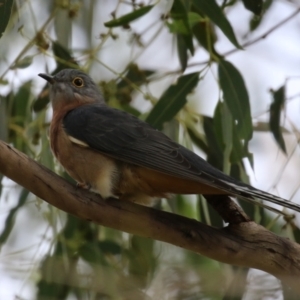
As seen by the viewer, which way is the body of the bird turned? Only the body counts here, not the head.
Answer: to the viewer's left

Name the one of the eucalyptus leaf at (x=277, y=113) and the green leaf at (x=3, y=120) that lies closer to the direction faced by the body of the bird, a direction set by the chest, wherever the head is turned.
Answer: the green leaf
